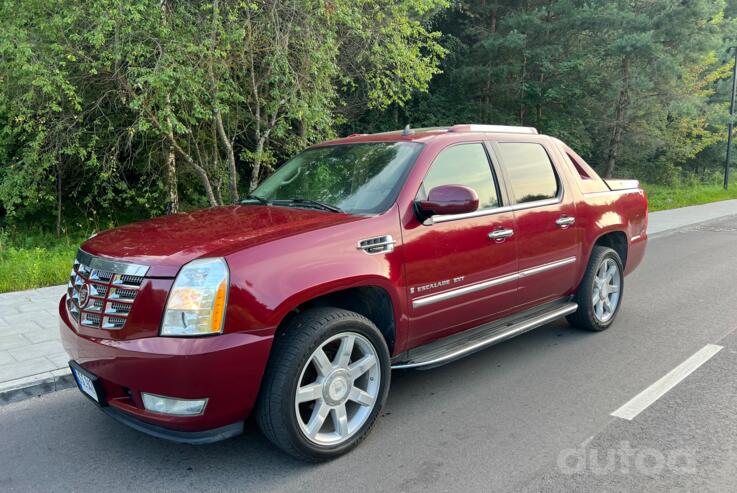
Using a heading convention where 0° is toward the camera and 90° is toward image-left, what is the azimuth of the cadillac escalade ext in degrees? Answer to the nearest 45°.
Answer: approximately 45°
